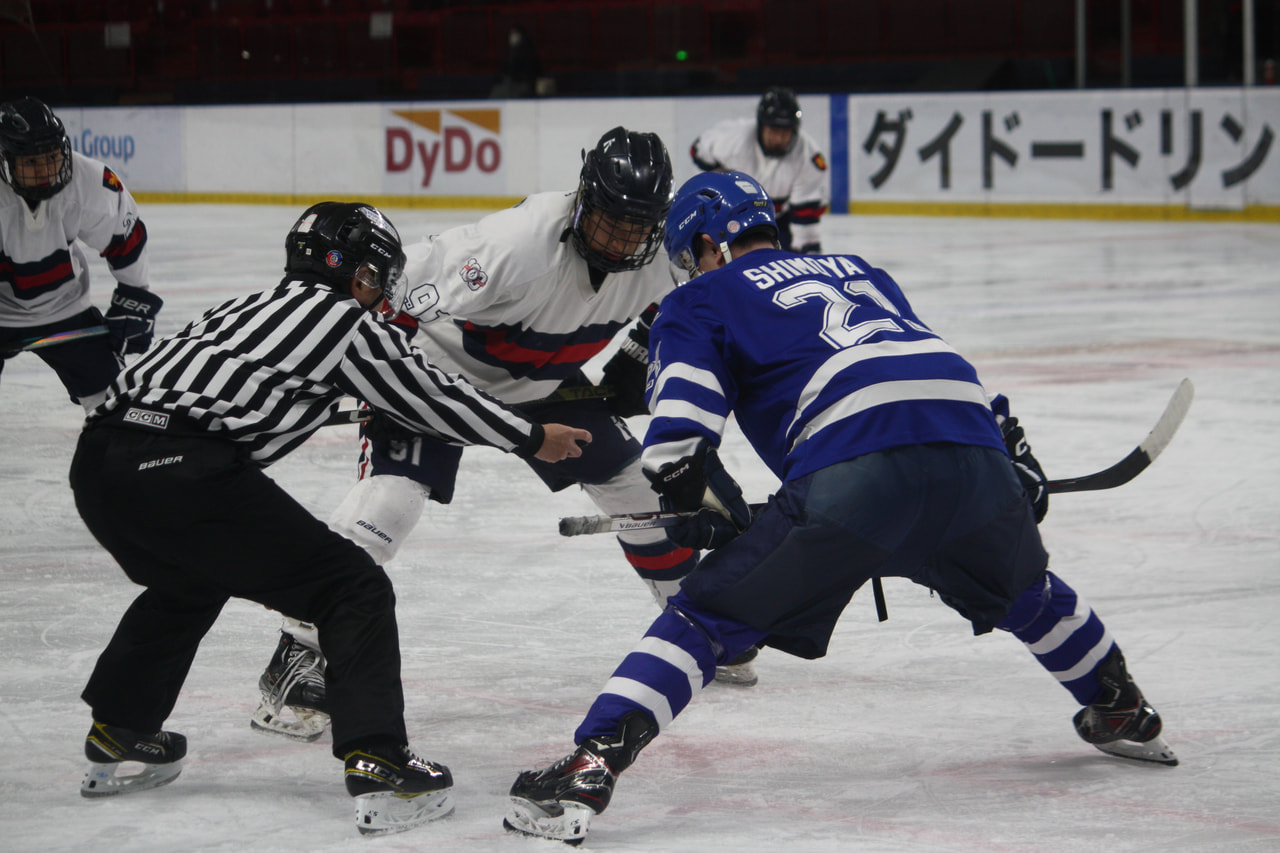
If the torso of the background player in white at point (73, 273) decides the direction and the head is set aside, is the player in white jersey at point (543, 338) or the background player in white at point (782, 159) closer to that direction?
the player in white jersey

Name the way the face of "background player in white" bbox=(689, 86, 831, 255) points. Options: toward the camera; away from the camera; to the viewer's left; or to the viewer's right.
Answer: toward the camera

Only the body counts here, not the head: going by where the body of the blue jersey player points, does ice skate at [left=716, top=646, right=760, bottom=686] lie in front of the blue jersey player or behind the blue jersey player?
in front

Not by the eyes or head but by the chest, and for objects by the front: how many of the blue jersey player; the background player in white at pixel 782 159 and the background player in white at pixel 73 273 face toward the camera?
2

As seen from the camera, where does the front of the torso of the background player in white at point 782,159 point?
toward the camera

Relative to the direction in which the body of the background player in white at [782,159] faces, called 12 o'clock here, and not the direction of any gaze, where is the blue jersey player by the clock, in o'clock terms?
The blue jersey player is roughly at 12 o'clock from the background player in white.

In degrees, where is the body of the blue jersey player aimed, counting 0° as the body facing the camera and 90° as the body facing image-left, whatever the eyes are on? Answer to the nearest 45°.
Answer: approximately 135°

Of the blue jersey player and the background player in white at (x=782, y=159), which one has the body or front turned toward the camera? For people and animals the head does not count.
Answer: the background player in white

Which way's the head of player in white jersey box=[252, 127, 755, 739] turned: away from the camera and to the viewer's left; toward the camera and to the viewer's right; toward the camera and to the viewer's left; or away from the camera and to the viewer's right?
toward the camera and to the viewer's right

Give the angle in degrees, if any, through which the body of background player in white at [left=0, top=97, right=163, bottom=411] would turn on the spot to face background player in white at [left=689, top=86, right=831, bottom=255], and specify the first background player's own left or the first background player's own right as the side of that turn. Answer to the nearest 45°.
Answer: approximately 135° to the first background player's own left

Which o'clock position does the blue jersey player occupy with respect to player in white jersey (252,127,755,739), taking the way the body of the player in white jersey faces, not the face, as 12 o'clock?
The blue jersey player is roughly at 1 o'clock from the player in white jersey.

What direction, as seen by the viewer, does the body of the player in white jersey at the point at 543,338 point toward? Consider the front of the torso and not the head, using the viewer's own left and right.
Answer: facing the viewer and to the right of the viewer

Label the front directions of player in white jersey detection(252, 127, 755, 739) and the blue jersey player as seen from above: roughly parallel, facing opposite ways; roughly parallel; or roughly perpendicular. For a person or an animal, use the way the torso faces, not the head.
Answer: roughly parallel, facing opposite ways

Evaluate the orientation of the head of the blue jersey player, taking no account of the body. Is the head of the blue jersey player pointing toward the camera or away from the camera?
away from the camera

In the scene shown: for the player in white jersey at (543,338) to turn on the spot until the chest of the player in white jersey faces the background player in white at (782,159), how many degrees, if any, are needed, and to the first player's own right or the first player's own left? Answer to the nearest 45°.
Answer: approximately 135° to the first player's own left

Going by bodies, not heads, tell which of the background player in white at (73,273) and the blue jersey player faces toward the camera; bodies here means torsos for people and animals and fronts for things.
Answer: the background player in white
